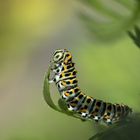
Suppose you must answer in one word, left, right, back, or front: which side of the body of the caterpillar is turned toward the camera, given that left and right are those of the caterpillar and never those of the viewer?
left
